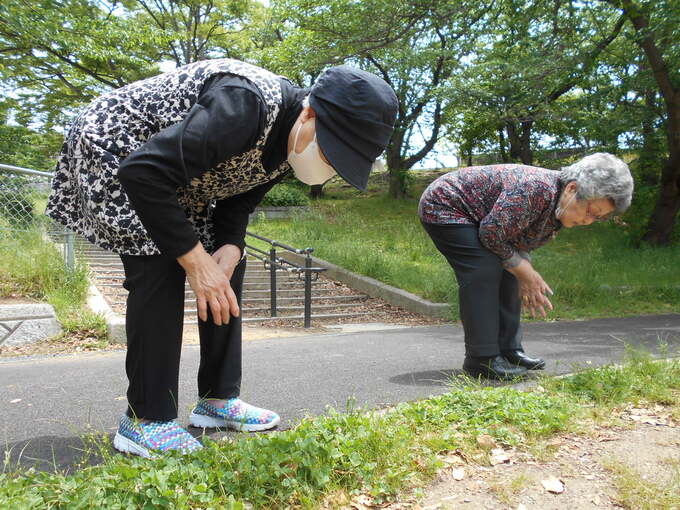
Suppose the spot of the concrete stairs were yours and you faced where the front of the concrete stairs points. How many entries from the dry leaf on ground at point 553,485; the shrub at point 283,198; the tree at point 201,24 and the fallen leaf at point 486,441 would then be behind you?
2

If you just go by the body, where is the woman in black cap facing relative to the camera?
to the viewer's right

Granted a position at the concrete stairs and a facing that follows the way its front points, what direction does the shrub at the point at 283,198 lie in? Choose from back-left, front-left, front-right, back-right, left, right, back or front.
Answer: back

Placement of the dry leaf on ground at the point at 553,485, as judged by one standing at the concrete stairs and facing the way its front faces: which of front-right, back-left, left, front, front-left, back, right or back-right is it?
front

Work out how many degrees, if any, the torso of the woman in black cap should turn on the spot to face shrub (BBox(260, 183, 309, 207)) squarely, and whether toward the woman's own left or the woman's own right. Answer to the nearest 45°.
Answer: approximately 90° to the woman's own left

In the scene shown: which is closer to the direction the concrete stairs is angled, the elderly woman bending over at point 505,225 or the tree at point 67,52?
the elderly woman bending over

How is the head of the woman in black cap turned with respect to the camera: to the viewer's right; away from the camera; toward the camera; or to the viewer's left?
to the viewer's right

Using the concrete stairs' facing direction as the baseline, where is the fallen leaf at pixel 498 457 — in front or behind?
in front

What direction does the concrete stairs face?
toward the camera

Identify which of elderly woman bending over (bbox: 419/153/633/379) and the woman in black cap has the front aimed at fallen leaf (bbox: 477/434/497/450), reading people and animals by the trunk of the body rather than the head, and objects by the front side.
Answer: the woman in black cap

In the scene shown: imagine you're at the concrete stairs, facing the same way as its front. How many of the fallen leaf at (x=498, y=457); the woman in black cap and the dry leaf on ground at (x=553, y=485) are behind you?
0

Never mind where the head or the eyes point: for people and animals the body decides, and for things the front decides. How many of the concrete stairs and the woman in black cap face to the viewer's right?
1

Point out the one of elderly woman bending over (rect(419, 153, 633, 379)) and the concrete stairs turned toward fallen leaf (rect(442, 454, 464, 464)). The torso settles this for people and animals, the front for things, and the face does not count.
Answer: the concrete stairs
